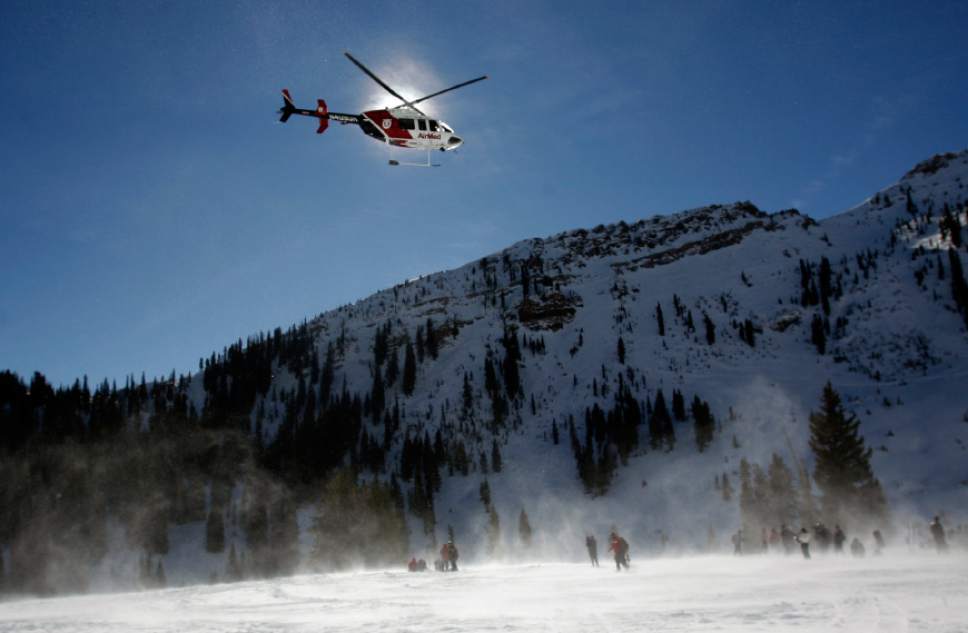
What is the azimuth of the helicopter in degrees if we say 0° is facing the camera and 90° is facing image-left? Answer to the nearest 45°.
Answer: approximately 270°

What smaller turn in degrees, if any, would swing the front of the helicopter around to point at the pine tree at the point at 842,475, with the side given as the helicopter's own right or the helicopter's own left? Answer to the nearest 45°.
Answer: approximately 45° to the helicopter's own left
